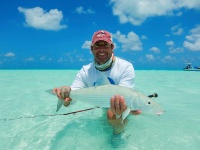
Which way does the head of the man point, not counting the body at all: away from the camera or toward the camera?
toward the camera

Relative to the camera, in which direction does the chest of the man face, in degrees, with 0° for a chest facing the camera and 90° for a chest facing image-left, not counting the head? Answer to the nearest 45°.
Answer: approximately 0°
